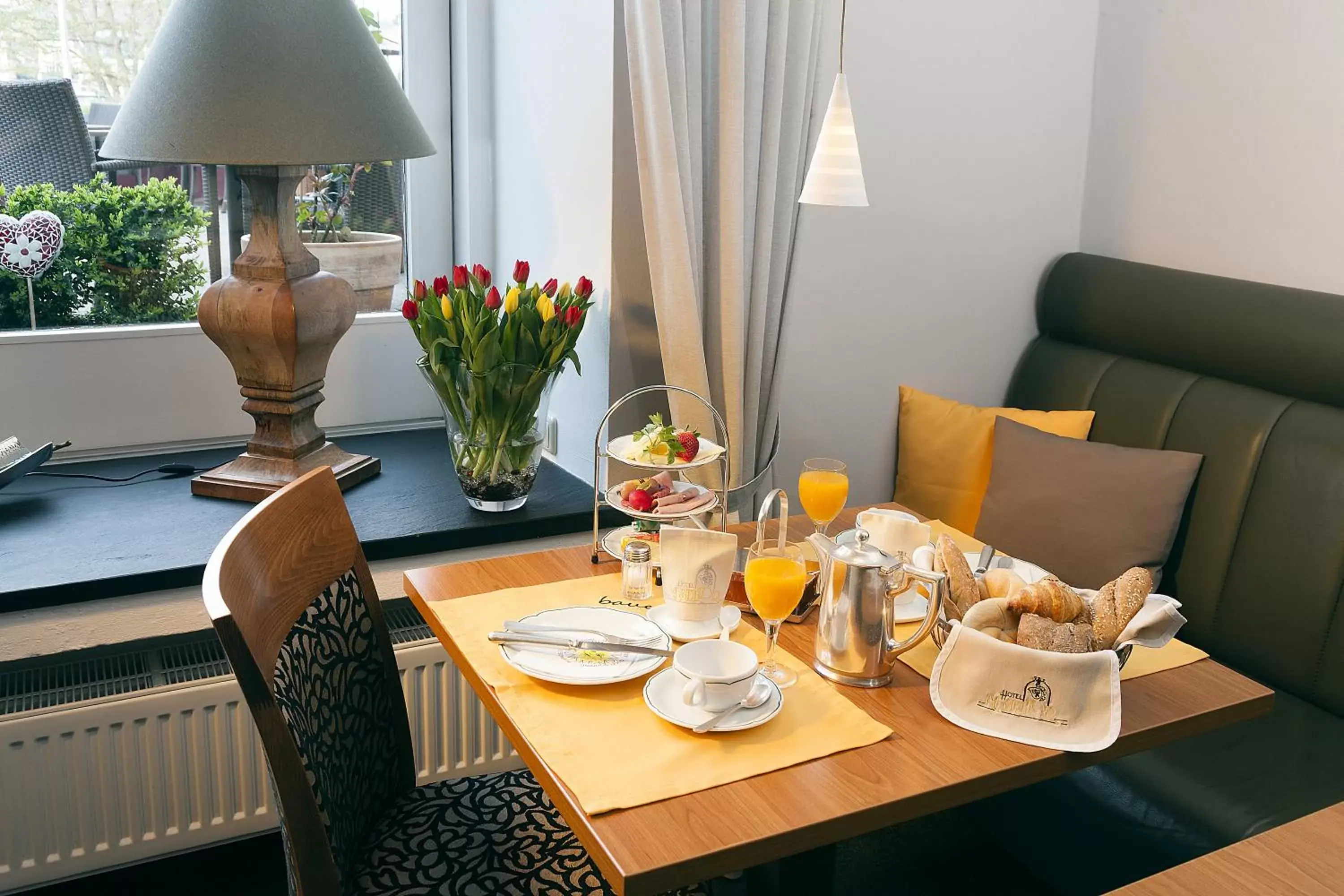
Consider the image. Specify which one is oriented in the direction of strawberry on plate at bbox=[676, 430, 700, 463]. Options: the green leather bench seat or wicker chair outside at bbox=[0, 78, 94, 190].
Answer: the green leather bench seat

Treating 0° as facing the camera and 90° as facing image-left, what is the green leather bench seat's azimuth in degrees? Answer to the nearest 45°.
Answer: approximately 45°

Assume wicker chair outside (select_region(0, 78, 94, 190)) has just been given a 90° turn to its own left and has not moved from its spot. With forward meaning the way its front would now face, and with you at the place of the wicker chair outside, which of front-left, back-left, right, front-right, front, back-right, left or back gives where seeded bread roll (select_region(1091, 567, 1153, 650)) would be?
back-left

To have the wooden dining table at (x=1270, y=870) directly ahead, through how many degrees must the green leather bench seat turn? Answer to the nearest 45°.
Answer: approximately 45° to its left

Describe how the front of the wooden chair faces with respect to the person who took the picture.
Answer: facing to the right of the viewer

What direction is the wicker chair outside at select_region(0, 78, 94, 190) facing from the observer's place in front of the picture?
facing away from the viewer

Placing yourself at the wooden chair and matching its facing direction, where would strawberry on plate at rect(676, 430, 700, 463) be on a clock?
The strawberry on plate is roughly at 11 o'clock from the wooden chair.

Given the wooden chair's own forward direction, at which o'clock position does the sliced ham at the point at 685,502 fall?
The sliced ham is roughly at 11 o'clock from the wooden chair.

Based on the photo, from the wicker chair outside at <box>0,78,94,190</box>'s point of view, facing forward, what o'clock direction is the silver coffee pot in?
The silver coffee pot is roughly at 5 o'clock from the wicker chair outside.

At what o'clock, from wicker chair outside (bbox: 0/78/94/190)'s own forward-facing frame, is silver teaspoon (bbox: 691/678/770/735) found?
The silver teaspoon is roughly at 5 o'clock from the wicker chair outside.
